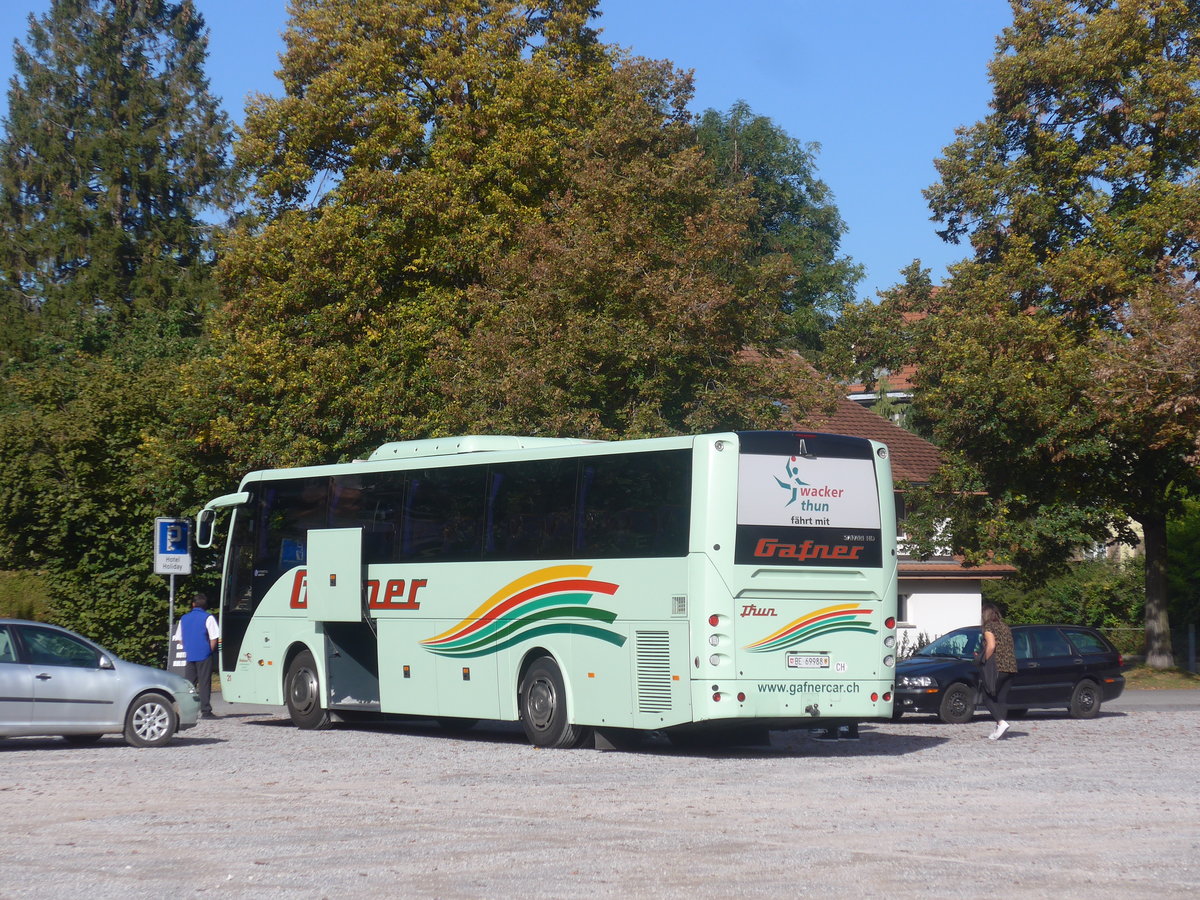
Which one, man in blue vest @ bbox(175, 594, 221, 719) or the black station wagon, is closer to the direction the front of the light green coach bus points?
the man in blue vest

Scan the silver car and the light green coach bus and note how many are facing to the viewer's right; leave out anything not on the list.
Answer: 1

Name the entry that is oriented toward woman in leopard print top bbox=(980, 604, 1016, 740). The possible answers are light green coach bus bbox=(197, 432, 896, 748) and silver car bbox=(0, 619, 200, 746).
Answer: the silver car

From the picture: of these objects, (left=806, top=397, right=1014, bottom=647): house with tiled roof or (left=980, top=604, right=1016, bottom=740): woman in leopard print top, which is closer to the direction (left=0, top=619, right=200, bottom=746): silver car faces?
the woman in leopard print top

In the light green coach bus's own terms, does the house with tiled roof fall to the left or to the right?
on its right

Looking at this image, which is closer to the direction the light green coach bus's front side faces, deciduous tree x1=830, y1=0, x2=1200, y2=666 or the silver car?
the silver car

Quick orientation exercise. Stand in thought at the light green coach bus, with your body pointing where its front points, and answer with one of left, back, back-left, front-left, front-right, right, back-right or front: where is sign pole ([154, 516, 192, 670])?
front

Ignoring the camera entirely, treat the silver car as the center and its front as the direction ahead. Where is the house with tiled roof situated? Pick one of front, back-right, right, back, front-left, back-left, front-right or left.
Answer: front-left

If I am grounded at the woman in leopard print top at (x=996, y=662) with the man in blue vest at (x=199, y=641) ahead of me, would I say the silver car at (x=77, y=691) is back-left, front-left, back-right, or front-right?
front-left

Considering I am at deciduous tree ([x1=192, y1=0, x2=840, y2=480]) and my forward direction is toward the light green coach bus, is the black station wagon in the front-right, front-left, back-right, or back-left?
front-left

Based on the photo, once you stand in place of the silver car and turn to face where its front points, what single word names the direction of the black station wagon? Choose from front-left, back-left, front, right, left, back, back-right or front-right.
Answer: front

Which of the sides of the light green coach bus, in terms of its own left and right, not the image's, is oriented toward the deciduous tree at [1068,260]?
right

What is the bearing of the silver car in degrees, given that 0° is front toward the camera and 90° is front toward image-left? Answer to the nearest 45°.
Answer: approximately 270°

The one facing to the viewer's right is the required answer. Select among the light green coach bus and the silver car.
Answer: the silver car

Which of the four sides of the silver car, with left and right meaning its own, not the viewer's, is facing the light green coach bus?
front

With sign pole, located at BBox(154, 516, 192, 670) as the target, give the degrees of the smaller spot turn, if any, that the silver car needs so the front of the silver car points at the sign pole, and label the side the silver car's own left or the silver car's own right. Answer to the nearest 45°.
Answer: approximately 90° to the silver car's own left

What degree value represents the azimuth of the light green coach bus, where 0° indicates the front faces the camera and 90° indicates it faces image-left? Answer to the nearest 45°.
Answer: approximately 135°

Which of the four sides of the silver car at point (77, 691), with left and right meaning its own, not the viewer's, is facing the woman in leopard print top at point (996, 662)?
front

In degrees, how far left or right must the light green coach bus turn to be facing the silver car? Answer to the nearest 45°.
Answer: approximately 45° to its left
